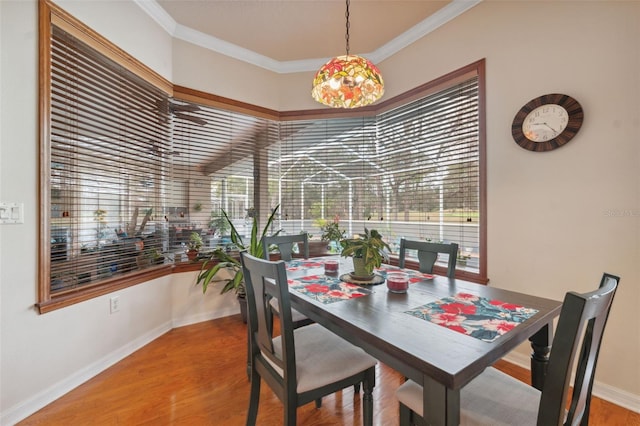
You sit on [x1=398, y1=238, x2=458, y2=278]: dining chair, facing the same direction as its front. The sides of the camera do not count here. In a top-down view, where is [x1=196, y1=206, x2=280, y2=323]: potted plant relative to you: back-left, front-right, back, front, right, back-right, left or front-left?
front-right

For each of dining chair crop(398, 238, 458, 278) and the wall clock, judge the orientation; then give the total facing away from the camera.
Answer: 0

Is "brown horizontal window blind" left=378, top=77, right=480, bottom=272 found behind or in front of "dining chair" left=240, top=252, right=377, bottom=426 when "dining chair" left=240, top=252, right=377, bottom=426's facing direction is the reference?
in front

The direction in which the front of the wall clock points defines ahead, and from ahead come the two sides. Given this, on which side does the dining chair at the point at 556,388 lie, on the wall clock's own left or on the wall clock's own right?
on the wall clock's own left

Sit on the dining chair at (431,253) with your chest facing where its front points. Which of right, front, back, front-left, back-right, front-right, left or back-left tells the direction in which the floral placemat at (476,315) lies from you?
front-left

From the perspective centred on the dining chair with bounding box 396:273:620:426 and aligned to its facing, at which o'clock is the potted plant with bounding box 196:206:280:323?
The potted plant is roughly at 11 o'clock from the dining chair.

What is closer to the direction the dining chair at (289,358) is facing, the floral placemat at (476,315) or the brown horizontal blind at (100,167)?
the floral placemat

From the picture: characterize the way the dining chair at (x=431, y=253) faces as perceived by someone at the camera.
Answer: facing the viewer and to the left of the viewer

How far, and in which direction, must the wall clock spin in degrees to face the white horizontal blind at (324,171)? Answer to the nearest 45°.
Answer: approximately 45° to its right

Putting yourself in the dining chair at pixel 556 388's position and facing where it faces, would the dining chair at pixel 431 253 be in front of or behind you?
in front

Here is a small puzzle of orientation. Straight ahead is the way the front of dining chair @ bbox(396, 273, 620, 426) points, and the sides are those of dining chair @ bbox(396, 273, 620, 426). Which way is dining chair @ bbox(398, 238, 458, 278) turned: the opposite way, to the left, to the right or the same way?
to the left

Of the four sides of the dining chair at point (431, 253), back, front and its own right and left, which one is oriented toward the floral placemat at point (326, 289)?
front

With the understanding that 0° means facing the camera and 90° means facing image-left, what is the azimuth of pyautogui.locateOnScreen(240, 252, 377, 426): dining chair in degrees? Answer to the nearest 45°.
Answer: approximately 225°

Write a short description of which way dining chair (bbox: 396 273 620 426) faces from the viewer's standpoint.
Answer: facing away from the viewer and to the left of the viewer

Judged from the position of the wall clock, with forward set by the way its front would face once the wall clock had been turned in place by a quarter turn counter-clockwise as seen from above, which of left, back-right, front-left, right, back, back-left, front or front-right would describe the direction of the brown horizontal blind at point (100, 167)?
right

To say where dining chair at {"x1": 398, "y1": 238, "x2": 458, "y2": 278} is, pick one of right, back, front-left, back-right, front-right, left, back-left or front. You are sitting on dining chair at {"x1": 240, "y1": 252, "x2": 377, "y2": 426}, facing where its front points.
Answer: front
